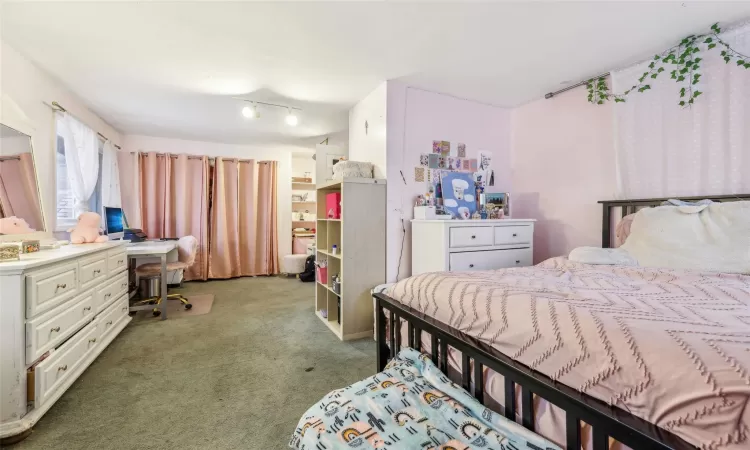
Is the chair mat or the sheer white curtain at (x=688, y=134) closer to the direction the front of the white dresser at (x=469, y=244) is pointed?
the sheer white curtain

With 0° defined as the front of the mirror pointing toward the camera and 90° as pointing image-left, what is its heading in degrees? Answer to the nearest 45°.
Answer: approximately 315°

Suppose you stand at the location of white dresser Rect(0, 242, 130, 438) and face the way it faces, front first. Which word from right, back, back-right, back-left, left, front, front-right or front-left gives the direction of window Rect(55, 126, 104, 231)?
back-left

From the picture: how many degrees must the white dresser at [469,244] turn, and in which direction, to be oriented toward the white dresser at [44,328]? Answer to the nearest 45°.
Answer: approximately 90° to its right

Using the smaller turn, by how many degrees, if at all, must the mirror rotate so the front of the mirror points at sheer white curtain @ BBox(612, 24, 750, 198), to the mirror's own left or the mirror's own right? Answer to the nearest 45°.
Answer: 0° — it already faces it

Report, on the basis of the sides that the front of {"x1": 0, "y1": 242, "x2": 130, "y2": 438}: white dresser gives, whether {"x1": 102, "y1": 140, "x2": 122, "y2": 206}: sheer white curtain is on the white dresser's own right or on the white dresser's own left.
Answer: on the white dresser's own left

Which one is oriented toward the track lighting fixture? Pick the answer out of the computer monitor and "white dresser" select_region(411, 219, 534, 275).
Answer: the computer monitor

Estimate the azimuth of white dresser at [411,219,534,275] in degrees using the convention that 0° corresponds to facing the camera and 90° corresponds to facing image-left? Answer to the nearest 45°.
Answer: approximately 315°
